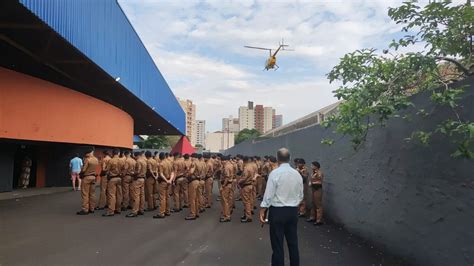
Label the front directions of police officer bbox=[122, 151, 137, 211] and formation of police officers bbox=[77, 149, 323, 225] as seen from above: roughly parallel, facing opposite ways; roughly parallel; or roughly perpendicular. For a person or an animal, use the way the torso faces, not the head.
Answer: roughly parallel

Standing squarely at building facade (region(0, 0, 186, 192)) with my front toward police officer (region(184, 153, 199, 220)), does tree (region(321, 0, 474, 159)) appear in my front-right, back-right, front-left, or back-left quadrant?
front-right

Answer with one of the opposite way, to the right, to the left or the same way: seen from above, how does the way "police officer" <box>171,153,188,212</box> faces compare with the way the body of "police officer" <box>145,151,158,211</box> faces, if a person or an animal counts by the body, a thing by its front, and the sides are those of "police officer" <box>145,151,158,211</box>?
the same way

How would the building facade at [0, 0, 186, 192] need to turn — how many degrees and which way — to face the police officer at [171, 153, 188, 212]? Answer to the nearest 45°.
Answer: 0° — it already faces them

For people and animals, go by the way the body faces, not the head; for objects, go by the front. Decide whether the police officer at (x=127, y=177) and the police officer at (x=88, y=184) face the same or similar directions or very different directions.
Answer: same or similar directions

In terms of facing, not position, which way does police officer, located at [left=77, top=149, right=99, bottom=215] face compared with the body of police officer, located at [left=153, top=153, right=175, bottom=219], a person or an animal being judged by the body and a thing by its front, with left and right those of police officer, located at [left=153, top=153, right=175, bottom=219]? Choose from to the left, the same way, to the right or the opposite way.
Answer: the same way

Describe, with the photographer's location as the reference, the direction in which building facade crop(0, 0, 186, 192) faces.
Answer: facing the viewer and to the right of the viewer
